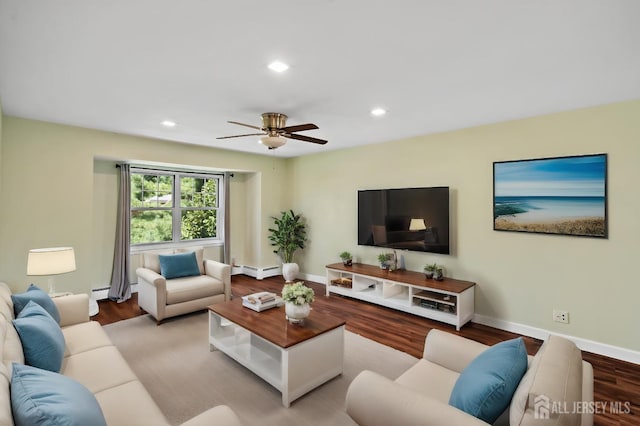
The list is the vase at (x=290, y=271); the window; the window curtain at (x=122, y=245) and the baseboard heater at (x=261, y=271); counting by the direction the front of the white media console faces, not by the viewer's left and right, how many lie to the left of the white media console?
0

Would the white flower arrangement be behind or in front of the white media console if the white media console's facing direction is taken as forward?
in front

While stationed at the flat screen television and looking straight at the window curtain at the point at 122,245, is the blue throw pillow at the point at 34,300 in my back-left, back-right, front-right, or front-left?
front-left

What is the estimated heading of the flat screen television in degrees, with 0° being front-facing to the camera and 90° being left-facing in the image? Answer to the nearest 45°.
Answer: approximately 45°

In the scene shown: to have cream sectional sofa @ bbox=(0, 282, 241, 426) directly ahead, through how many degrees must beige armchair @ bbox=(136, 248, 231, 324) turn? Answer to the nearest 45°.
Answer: approximately 45° to its right

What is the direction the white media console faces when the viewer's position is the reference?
facing the viewer and to the left of the viewer

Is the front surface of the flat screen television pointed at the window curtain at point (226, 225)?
no

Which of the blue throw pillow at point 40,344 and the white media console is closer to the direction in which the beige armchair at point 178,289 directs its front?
the white media console

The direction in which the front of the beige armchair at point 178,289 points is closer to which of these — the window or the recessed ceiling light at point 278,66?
the recessed ceiling light

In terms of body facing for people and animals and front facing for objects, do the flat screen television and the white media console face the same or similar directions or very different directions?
same or similar directions

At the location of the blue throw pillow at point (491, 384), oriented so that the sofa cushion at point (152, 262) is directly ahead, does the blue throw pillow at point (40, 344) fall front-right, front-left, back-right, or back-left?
front-left

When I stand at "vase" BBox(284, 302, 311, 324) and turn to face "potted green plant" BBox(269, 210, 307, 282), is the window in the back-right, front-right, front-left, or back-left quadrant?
front-left

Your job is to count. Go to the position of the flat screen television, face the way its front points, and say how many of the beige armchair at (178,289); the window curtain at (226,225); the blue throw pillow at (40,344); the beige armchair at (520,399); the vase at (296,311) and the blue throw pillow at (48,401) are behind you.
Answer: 0

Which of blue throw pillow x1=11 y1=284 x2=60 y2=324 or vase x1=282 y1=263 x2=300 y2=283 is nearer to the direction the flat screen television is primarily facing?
the blue throw pillow

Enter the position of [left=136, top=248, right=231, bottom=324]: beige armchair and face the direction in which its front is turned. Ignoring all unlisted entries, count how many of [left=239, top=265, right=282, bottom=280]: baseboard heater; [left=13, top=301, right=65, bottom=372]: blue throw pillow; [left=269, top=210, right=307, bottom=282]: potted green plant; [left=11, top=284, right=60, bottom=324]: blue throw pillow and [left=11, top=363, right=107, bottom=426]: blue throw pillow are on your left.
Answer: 2

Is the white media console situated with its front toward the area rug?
yes

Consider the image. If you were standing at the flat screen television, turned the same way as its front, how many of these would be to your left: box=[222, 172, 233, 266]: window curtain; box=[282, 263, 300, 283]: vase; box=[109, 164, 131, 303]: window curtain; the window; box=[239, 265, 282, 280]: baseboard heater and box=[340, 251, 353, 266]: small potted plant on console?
0

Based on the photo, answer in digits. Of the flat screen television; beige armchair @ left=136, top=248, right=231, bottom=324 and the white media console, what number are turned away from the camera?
0

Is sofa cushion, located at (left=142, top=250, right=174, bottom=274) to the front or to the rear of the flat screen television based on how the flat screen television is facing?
to the front

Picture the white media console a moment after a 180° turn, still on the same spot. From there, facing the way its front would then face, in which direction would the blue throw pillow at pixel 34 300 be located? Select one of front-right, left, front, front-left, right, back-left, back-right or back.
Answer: back
